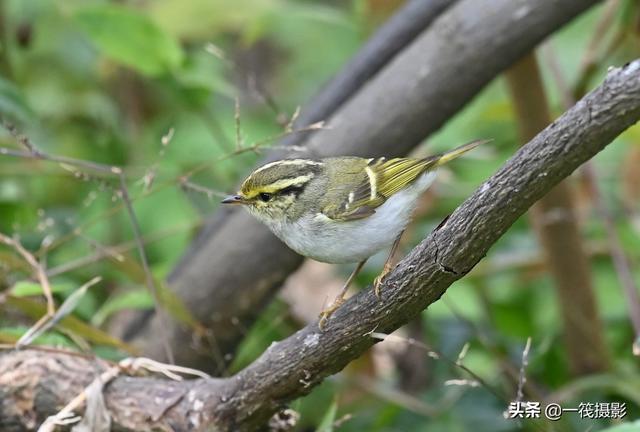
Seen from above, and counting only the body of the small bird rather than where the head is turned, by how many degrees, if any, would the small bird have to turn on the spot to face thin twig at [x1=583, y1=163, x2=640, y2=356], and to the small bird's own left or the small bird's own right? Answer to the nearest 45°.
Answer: approximately 135° to the small bird's own right

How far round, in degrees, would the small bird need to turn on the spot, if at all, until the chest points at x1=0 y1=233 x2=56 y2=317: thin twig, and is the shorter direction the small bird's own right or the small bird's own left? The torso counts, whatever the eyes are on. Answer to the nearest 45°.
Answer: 0° — it already faces it

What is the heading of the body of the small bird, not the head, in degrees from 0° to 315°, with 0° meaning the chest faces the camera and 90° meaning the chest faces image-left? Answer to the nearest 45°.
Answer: approximately 90°
